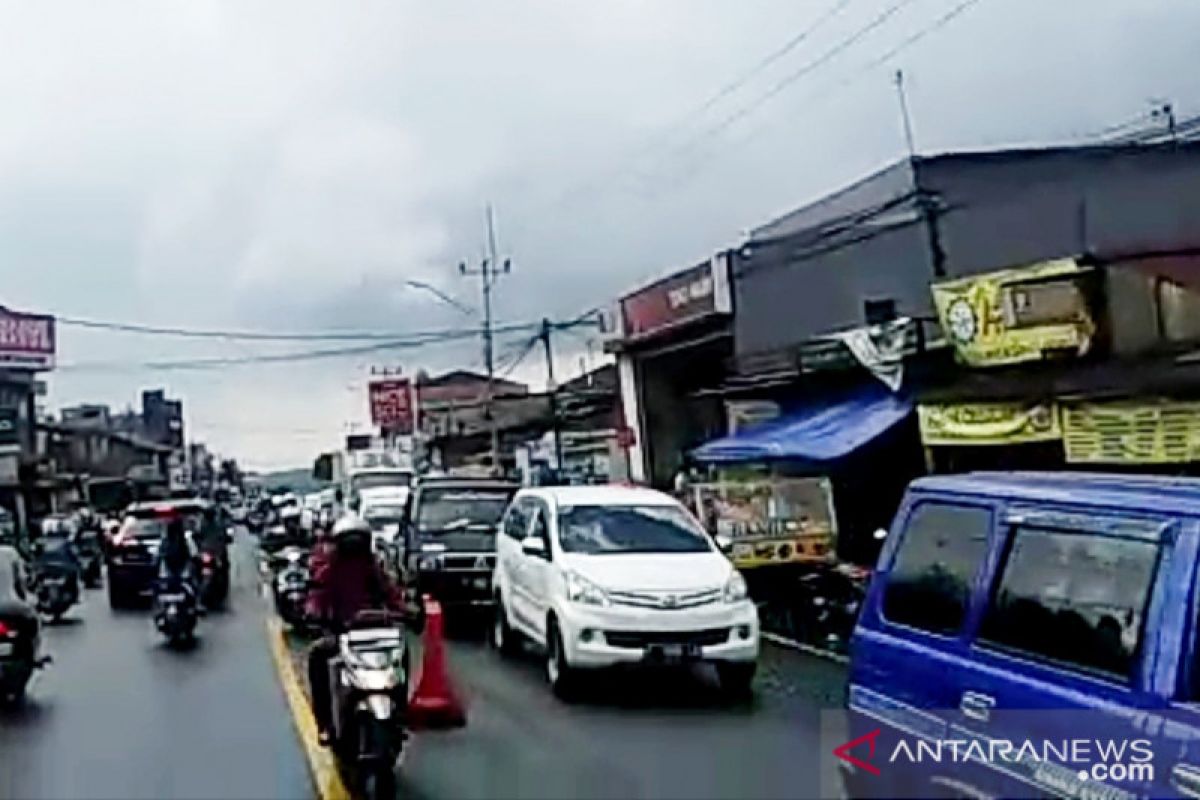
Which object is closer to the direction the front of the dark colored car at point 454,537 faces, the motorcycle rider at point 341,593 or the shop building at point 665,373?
the motorcycle rider

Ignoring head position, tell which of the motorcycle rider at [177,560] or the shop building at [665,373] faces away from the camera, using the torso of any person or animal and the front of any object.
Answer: the motorcycle rider

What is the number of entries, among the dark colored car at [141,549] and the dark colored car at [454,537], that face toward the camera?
1

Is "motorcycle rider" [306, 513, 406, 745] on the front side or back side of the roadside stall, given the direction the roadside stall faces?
on the front side

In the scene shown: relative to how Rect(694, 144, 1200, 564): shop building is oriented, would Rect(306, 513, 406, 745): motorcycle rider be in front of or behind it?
in front

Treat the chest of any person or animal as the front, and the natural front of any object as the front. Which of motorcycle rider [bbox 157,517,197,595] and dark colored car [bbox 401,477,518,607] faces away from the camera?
the motorcycle rider

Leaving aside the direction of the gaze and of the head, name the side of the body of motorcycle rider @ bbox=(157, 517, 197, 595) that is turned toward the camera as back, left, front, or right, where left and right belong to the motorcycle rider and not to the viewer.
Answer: back

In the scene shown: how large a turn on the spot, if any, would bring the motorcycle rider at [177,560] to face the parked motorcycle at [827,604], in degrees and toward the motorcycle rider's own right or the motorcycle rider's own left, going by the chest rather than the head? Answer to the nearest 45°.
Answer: approximately 135° to the motorcycle rider's own right

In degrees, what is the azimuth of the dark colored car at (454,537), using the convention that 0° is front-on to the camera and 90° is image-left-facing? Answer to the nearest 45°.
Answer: approximately 0°

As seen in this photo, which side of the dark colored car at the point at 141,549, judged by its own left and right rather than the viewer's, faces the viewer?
back
